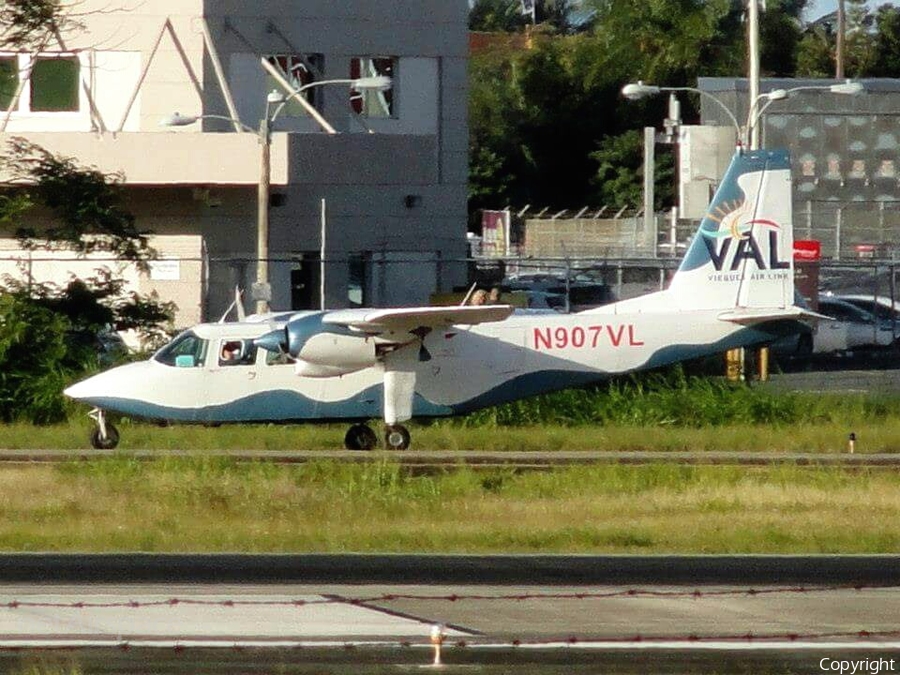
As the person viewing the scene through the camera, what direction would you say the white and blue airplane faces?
facing to the left of the viewer

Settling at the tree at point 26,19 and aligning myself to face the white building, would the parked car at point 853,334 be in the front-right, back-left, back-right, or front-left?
front-right

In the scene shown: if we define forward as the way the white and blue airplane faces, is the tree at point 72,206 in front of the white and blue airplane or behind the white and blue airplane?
in front

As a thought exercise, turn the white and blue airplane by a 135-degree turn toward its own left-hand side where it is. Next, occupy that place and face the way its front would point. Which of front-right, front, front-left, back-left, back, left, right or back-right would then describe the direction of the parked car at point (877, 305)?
left

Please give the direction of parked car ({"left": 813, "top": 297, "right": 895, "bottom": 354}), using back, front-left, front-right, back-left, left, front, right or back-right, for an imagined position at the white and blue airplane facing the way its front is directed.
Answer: back-right

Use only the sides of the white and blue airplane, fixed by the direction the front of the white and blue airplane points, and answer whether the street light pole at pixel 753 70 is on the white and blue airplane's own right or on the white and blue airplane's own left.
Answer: on the white and blue airplane's own right

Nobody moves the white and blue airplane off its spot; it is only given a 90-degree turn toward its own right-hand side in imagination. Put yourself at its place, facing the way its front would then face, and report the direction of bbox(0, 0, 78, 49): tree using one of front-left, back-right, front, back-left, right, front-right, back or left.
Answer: front-left

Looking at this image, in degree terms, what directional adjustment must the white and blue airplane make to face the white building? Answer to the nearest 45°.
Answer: approximately 90° to its right
